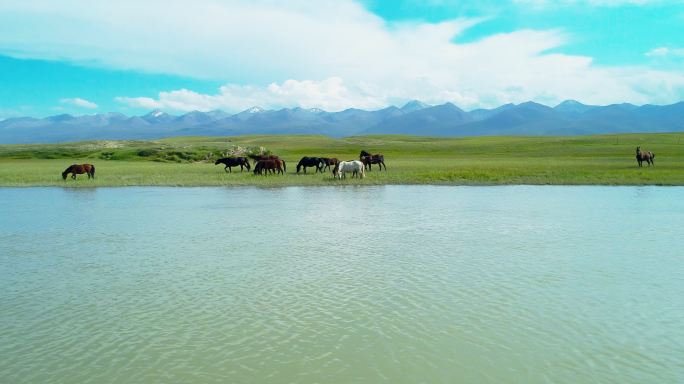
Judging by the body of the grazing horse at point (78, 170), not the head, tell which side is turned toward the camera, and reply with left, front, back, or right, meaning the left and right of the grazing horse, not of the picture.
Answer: left

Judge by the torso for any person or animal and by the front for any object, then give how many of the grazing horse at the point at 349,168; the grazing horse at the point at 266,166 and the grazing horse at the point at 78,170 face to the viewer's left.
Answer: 3

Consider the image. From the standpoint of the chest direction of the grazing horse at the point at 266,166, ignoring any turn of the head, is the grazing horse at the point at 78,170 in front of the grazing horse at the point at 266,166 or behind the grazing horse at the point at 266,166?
in front

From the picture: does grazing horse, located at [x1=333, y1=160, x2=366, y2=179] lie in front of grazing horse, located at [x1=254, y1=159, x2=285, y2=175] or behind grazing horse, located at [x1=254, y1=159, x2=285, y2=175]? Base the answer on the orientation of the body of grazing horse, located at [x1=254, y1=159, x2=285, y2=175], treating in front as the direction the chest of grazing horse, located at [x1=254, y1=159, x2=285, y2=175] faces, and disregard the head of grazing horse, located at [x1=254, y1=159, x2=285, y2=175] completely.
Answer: behind

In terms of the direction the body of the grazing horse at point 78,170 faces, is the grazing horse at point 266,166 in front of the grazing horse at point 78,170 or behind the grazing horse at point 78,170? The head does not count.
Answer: behind

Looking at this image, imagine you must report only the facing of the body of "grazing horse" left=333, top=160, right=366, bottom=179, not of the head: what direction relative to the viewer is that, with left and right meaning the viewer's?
facing to the left of the viewer

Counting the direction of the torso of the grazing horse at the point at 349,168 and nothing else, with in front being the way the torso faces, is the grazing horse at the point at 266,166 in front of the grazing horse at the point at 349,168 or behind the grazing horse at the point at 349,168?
in front

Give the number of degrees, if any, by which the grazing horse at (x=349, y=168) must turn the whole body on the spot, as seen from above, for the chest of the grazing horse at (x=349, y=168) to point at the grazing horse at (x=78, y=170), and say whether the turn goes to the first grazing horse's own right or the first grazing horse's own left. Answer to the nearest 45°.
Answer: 0° — it already faces it

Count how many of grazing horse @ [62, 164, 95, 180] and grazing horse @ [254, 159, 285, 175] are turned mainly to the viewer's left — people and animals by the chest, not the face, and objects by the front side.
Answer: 2

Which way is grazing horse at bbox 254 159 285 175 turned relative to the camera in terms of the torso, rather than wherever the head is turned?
to the viewer's left

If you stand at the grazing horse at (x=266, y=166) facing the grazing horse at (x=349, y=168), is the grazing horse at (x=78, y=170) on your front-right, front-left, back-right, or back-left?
back-right
